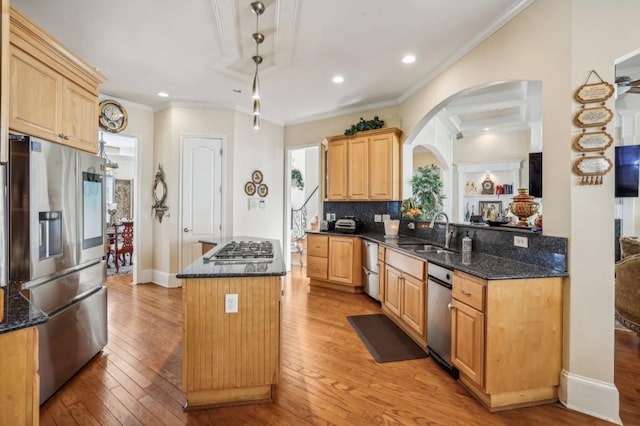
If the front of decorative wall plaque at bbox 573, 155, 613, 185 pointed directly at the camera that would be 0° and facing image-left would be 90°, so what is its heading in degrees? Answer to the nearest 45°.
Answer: approximately 0°

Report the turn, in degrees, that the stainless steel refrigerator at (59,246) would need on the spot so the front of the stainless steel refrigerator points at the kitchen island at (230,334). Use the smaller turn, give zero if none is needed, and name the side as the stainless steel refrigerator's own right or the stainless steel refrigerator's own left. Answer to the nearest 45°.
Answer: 0° — it already faces it

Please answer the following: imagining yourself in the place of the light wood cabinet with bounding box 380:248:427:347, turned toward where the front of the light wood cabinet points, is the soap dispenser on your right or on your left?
on your left

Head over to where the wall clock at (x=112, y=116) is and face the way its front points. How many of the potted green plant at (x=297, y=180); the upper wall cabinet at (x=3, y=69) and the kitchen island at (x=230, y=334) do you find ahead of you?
2

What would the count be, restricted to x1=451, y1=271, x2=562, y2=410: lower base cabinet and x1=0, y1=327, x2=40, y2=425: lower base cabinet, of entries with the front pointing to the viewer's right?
1

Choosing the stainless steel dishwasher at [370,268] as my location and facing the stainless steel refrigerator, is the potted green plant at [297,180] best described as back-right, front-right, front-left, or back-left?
back-right

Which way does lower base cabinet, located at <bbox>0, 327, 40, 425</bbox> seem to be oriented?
to the viewer's right

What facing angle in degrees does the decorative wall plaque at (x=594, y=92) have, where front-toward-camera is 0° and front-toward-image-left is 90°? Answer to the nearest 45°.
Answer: approximately 0°

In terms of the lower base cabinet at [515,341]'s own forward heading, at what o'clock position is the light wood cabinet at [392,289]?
The light wood cabinet is roughly at 3 o'clock from the lower base cabinet.

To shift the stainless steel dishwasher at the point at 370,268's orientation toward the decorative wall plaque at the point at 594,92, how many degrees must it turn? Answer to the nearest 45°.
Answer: approximately 90° to its left

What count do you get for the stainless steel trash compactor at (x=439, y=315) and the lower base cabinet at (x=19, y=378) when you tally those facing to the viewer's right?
1

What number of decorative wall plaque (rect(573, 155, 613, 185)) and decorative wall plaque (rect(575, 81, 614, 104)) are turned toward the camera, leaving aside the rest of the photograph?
2

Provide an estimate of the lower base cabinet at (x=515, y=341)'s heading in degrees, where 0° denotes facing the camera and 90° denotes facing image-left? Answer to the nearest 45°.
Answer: approximately 45°

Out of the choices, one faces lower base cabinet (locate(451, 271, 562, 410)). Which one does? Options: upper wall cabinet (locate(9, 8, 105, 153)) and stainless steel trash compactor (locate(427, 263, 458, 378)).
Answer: the upper wall cabinet

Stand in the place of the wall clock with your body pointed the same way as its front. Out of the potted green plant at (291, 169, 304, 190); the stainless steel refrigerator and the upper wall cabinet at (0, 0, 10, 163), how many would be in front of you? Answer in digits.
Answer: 2
